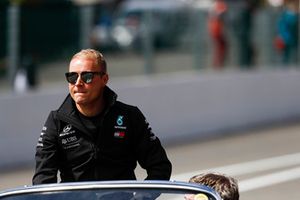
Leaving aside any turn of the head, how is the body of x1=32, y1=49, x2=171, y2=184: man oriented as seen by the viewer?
toward the camera

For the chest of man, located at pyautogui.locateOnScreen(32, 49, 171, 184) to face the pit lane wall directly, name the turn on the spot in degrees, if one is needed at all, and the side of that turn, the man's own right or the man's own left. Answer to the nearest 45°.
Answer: approximately 180°
